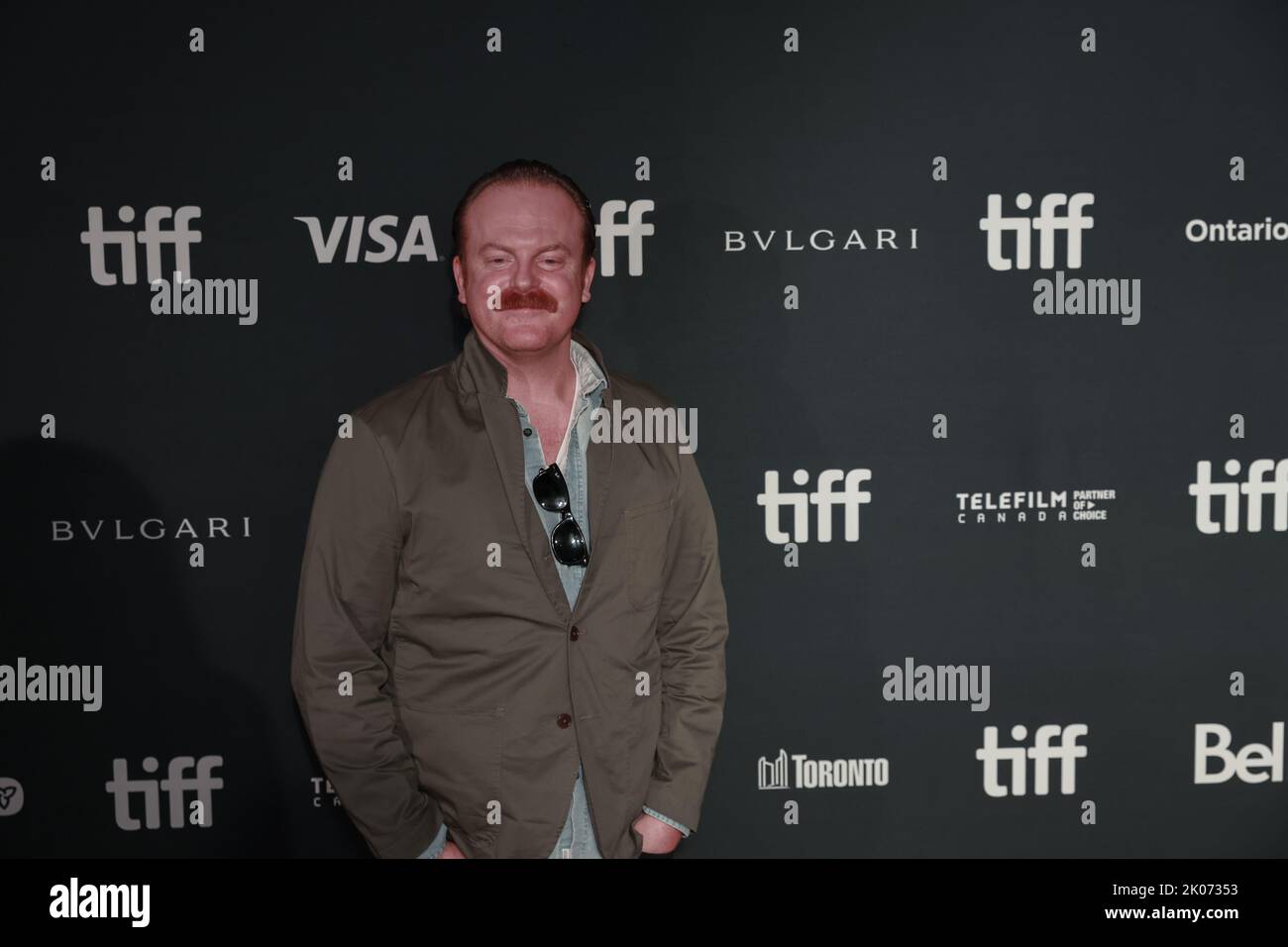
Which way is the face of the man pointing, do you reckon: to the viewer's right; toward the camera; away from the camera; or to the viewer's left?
toward the camera

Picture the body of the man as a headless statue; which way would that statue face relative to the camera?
toward the camera
